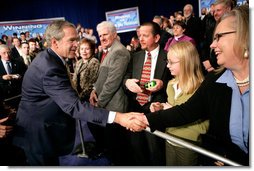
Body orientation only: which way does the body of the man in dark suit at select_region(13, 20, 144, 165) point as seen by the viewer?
to the viewer's right

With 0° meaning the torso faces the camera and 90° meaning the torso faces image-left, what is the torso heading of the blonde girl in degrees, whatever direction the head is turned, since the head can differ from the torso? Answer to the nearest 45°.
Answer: approximately 45°

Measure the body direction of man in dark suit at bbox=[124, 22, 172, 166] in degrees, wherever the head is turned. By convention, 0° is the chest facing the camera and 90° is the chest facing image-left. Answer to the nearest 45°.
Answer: approximately 45°
